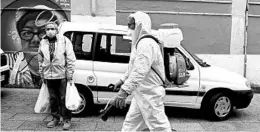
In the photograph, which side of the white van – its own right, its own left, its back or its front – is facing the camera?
right

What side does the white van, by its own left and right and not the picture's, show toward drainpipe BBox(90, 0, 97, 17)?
left
